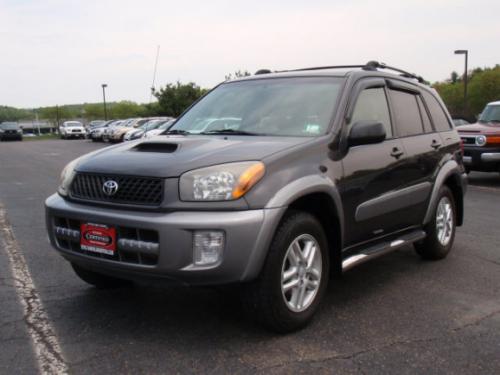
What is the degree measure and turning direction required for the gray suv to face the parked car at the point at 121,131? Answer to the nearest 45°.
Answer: approximately 135° to its right

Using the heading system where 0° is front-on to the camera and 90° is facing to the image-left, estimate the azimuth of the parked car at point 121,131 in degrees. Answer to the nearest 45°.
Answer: approximately 45°

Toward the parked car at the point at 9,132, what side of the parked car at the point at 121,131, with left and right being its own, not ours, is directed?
right

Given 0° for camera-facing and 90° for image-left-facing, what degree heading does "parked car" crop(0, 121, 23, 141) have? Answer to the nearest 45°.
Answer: approximately 0°

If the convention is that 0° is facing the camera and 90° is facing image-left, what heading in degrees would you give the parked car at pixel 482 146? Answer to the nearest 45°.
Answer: approximately 45°

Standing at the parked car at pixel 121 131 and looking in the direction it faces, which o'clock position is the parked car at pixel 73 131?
the parked car at pixel 73 131 is roughly at 4 o'clock from the parked car at pixel 121 131.

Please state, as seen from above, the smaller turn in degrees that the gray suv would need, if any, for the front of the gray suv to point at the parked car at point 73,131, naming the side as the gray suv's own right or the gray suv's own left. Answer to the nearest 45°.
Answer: approximately 135° to the gray suv's own right

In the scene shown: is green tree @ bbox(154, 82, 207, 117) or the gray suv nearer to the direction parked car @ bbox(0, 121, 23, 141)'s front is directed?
the gray suv

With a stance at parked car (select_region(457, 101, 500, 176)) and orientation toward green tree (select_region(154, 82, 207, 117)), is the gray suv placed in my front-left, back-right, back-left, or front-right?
back-left
